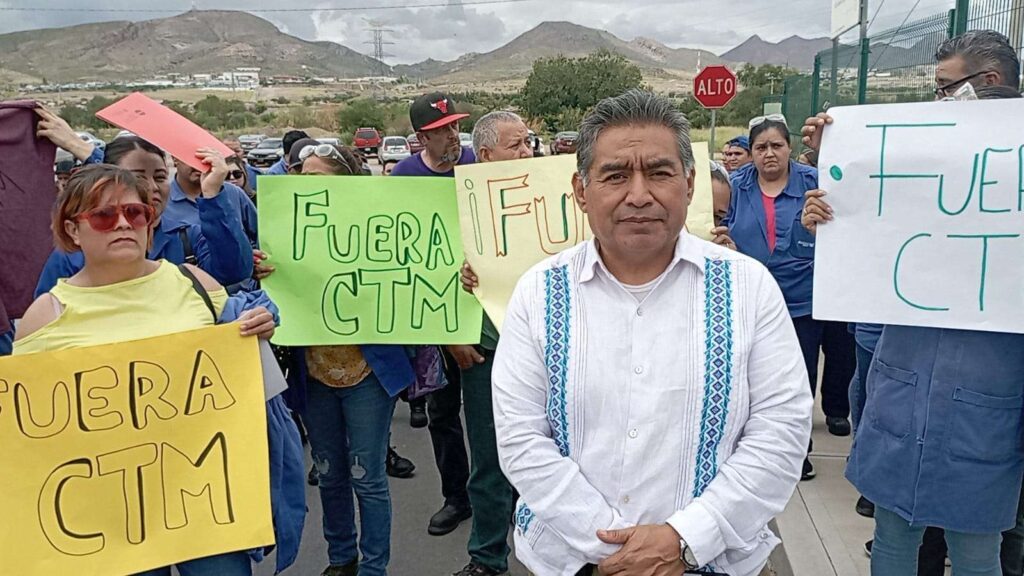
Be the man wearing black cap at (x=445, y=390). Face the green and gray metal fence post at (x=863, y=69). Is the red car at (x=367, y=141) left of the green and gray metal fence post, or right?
left

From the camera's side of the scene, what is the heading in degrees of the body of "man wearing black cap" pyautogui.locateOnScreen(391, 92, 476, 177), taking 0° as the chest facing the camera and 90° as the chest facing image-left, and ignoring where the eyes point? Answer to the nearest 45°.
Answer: approximately 315°

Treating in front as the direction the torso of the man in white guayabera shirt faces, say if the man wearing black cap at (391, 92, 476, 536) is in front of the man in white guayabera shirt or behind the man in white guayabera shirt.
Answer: behind

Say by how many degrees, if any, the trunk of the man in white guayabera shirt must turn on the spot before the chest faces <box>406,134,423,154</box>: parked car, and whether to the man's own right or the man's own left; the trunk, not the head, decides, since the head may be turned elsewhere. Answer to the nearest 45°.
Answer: approximately 180°

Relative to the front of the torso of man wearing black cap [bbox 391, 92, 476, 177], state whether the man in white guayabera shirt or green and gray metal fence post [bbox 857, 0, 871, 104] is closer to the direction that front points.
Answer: the man in white guayabera shirt

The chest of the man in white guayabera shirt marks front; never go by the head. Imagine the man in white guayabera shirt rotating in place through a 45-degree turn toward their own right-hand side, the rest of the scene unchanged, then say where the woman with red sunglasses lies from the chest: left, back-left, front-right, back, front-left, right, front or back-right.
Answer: front-right

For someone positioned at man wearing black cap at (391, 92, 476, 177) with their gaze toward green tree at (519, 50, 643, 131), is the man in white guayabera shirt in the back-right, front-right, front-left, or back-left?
back-right

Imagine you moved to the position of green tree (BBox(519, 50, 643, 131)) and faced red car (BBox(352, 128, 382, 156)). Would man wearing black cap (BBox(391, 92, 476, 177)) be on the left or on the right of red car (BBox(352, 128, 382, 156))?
left

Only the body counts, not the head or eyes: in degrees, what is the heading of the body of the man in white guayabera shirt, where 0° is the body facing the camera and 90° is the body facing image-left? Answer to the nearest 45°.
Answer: approximately 0°

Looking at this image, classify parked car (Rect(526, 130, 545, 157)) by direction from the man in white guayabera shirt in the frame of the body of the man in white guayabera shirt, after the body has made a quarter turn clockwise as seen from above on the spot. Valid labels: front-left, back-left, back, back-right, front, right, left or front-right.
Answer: right
